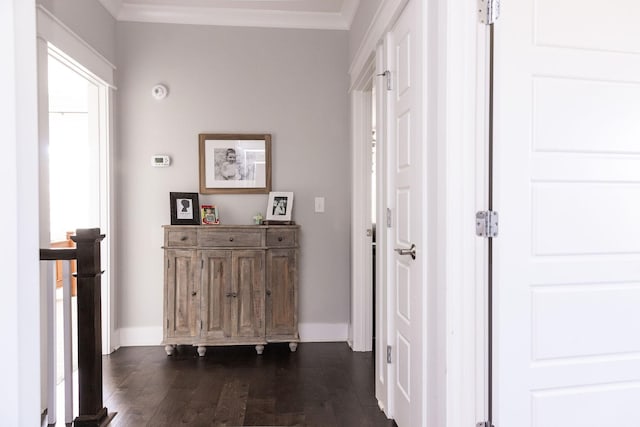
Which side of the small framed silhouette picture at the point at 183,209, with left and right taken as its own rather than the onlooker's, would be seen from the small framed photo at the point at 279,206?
left

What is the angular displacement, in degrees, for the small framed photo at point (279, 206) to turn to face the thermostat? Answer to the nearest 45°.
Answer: approximately 90° to its right

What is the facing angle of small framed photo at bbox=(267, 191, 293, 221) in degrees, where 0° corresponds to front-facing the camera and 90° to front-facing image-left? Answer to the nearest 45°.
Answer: approximately 0°

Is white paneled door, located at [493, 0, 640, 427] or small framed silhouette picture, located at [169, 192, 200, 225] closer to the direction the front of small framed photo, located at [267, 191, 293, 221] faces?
the white paneled door

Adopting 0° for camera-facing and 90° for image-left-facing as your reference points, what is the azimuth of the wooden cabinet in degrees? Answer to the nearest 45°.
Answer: approximately 0°

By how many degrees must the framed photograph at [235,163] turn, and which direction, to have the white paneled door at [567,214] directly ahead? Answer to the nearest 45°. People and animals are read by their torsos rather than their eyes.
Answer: approximately 45° to its left
